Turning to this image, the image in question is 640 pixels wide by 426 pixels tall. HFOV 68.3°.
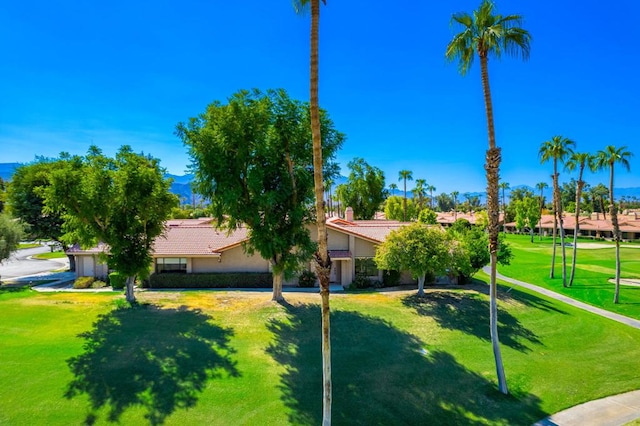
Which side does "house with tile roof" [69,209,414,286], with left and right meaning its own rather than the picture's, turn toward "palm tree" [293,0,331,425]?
front

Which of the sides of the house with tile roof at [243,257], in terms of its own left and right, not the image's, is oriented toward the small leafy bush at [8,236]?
right

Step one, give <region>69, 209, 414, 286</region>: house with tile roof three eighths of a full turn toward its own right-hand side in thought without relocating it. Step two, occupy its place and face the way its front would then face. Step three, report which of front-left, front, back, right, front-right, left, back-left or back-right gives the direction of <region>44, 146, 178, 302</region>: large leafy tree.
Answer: left

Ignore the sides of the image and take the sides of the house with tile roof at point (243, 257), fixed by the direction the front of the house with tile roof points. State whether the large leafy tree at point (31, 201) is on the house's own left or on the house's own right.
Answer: on the house's own right

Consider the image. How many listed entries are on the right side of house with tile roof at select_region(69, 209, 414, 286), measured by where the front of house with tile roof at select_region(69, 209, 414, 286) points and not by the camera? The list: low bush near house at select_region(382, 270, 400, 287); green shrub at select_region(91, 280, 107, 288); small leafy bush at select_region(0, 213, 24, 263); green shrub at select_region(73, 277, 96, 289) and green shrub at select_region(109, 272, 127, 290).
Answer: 4

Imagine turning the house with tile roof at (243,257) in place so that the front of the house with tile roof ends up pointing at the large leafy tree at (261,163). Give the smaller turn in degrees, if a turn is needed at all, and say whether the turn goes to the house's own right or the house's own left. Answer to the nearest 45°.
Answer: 0° — it already faces it

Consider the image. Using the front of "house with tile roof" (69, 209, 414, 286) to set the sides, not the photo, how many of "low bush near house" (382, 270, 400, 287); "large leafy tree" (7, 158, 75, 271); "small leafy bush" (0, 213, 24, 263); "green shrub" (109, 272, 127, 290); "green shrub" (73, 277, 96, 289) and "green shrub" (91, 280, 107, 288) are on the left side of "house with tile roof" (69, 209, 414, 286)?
1

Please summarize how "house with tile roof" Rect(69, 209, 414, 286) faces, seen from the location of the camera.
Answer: facing the viewer

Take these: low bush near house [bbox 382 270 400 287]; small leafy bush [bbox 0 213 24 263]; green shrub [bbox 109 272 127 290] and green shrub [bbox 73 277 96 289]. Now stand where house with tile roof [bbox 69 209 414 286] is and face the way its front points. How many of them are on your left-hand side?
1

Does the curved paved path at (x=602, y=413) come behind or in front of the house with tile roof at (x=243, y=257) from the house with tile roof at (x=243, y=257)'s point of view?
in front

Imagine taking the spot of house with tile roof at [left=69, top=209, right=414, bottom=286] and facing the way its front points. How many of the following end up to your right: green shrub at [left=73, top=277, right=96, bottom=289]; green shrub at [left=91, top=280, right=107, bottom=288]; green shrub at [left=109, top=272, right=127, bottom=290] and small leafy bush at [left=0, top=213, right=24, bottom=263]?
4
